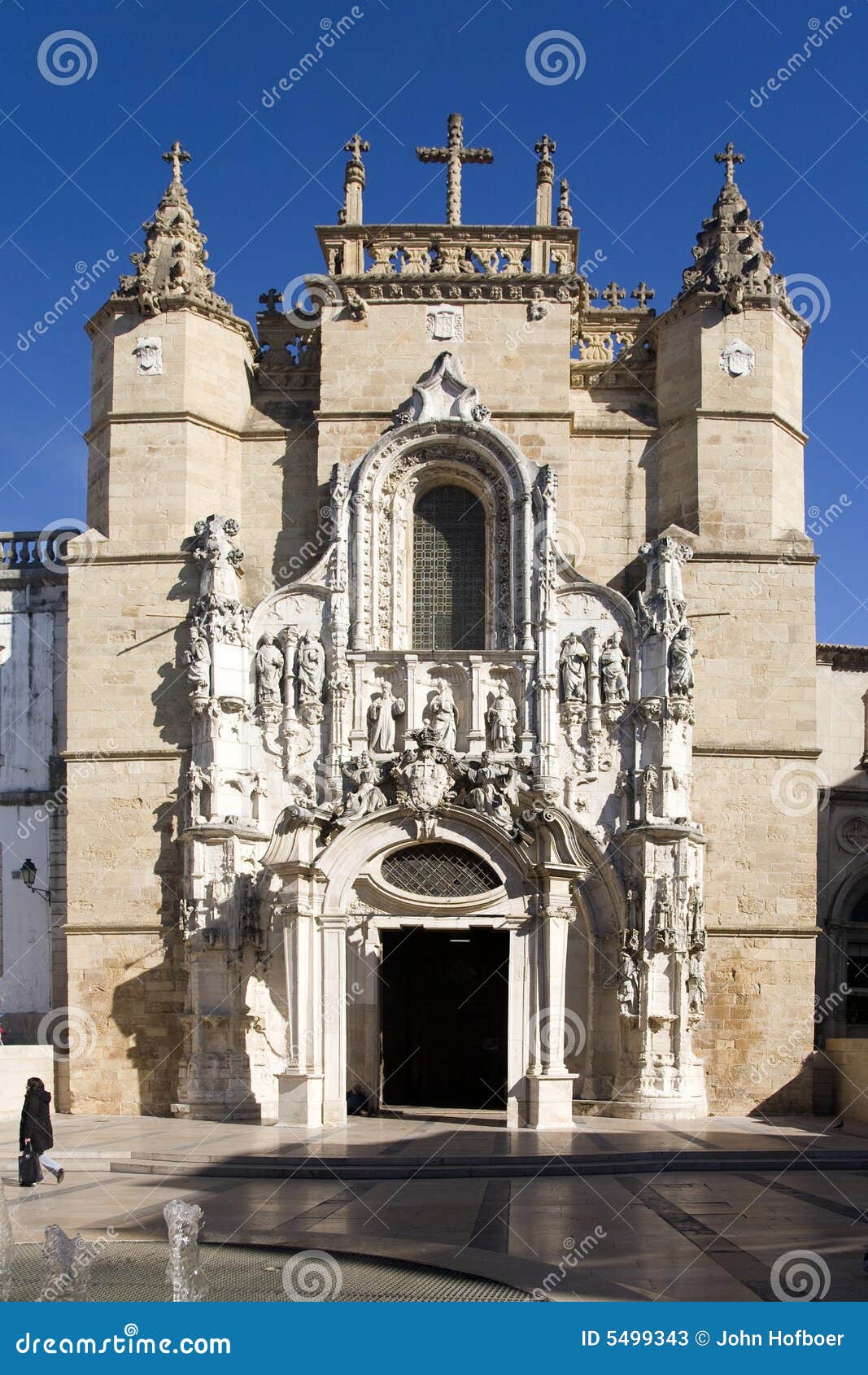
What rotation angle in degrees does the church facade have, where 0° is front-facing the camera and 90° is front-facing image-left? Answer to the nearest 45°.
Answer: approximately 0°

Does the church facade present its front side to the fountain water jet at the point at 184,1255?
yes

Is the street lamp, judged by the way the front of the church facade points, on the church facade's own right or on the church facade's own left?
on the church facade's own right

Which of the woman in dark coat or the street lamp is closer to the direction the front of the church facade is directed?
the woman in dark coat

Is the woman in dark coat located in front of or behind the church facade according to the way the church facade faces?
in front
